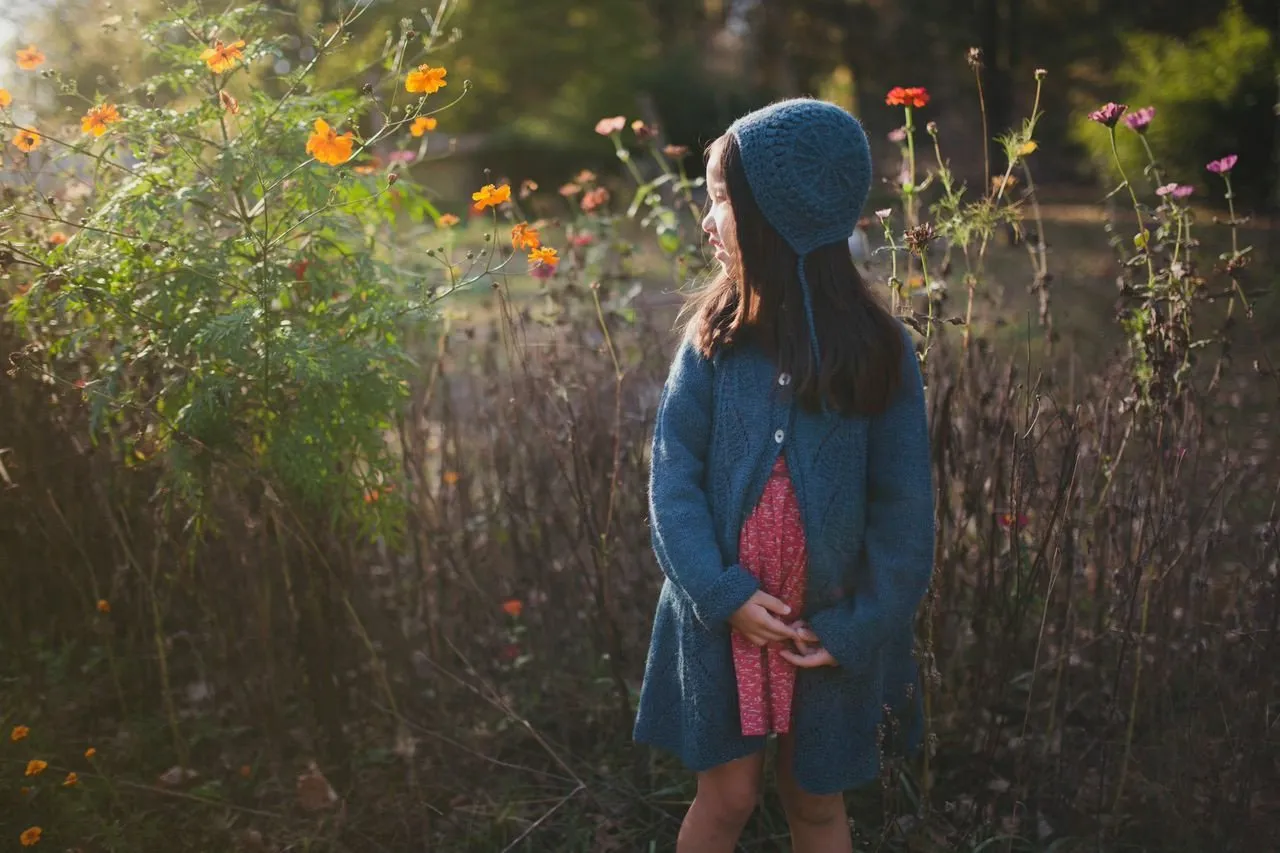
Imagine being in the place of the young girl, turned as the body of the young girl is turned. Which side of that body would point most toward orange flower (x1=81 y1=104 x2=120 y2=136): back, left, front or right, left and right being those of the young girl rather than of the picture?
right

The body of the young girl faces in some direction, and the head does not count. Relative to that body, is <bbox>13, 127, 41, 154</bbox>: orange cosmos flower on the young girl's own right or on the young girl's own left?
on the young girl's own right

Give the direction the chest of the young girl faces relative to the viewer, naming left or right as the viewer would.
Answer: facing the viewer

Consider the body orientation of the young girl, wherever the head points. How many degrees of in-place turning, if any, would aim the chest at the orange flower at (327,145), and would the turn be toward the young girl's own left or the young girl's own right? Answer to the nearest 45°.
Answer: approximately 90° to the young girl's own right

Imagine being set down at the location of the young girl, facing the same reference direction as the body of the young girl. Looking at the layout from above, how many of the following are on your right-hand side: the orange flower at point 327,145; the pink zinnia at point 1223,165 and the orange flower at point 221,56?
2

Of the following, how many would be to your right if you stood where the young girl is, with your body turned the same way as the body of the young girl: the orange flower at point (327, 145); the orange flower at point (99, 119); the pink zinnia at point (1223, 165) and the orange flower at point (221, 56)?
3

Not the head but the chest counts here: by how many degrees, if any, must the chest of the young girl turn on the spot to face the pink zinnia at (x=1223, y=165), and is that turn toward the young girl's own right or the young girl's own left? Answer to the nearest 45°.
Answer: approximately 135° to the young girl's own left

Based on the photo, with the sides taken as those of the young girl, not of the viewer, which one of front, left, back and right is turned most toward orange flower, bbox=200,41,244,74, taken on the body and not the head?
right

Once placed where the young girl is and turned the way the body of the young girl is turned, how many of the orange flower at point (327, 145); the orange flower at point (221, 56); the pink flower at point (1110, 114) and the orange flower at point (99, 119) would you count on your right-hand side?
3

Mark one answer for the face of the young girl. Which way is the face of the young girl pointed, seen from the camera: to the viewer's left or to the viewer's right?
to the viewer's left

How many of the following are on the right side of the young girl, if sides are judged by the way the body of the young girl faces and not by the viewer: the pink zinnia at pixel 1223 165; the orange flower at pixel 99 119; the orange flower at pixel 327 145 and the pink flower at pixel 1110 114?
2
